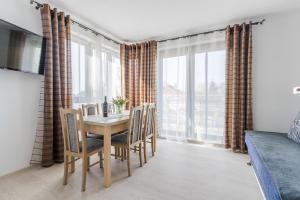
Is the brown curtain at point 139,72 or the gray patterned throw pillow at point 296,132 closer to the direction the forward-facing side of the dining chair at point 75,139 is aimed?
the brown curtain

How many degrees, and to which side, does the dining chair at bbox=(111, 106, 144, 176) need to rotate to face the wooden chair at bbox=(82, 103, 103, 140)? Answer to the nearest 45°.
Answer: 0° — it already faces it

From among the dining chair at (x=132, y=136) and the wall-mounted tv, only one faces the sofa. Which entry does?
the wall-mounted tv

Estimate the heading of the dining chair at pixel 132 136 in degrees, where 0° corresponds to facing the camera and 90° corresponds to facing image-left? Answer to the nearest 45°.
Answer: approximately 135°

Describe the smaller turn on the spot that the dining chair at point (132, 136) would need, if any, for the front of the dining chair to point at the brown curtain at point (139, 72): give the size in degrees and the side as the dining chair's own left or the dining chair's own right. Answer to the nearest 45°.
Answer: approximately 45° to the dining chair's own right

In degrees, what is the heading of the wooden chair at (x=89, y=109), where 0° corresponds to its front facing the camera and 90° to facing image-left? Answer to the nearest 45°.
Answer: approximately 315°

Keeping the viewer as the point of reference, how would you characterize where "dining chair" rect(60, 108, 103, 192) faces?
facing away from the viewer and to the right of the viewer

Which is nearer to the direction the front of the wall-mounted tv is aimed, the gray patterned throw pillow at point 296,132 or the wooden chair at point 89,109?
the gray patterned throw pillow

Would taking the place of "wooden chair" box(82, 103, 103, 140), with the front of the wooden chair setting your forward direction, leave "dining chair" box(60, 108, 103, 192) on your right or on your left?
on your right

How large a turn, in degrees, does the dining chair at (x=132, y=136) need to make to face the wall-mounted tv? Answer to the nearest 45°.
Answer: approximately 45° to its left

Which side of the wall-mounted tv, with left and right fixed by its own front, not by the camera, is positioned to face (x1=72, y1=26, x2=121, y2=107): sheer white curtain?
left
